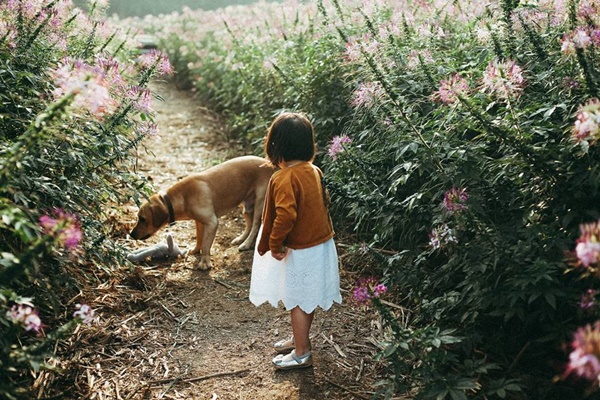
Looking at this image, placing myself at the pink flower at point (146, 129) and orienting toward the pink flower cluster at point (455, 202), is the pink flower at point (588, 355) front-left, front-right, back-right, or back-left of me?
front-right

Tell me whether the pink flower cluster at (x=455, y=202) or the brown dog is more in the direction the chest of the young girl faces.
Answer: the brown dog

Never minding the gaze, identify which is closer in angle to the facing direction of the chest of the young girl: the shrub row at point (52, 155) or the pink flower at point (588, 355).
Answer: the shrub row

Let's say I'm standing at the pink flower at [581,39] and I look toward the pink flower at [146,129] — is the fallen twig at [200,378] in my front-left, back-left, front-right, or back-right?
front-left

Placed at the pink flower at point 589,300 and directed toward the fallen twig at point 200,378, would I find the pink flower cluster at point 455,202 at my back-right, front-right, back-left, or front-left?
front-right
